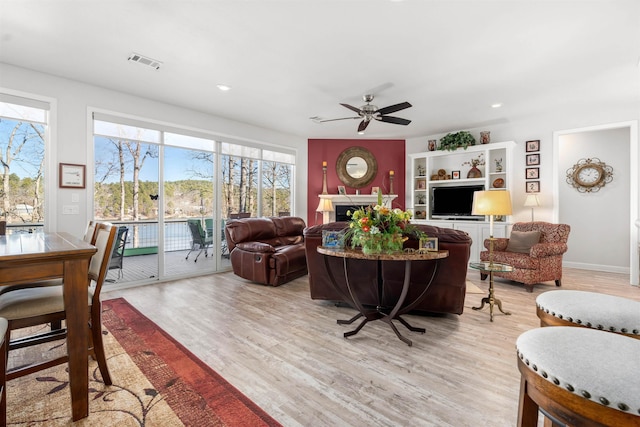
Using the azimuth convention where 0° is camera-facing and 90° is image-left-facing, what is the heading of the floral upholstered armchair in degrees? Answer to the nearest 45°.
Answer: approximately 45°

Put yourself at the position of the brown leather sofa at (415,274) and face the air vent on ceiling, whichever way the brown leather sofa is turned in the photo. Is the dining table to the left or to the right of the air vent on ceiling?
left

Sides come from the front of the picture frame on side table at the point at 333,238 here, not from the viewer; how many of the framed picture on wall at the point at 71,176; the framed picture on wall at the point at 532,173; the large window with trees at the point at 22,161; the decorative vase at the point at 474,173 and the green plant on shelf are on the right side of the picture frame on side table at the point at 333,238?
2

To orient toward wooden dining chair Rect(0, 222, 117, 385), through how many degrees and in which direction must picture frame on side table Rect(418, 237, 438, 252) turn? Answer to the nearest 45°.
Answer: approximately 45° to its right

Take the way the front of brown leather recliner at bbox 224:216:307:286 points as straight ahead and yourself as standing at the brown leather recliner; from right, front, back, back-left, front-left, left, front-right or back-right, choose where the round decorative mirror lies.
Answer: left

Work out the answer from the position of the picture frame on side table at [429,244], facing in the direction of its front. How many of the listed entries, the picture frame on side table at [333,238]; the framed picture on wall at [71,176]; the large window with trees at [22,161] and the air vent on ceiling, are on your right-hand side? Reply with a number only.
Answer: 4

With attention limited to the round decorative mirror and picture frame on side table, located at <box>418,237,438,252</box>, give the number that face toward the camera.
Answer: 2

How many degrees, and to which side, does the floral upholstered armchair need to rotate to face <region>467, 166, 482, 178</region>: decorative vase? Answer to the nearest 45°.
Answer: approximately 90° to its right

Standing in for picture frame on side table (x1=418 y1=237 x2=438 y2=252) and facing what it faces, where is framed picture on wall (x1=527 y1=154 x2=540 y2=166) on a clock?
The framed picture on wall is roughly at 7 o'clock from the picture frame on side table.
